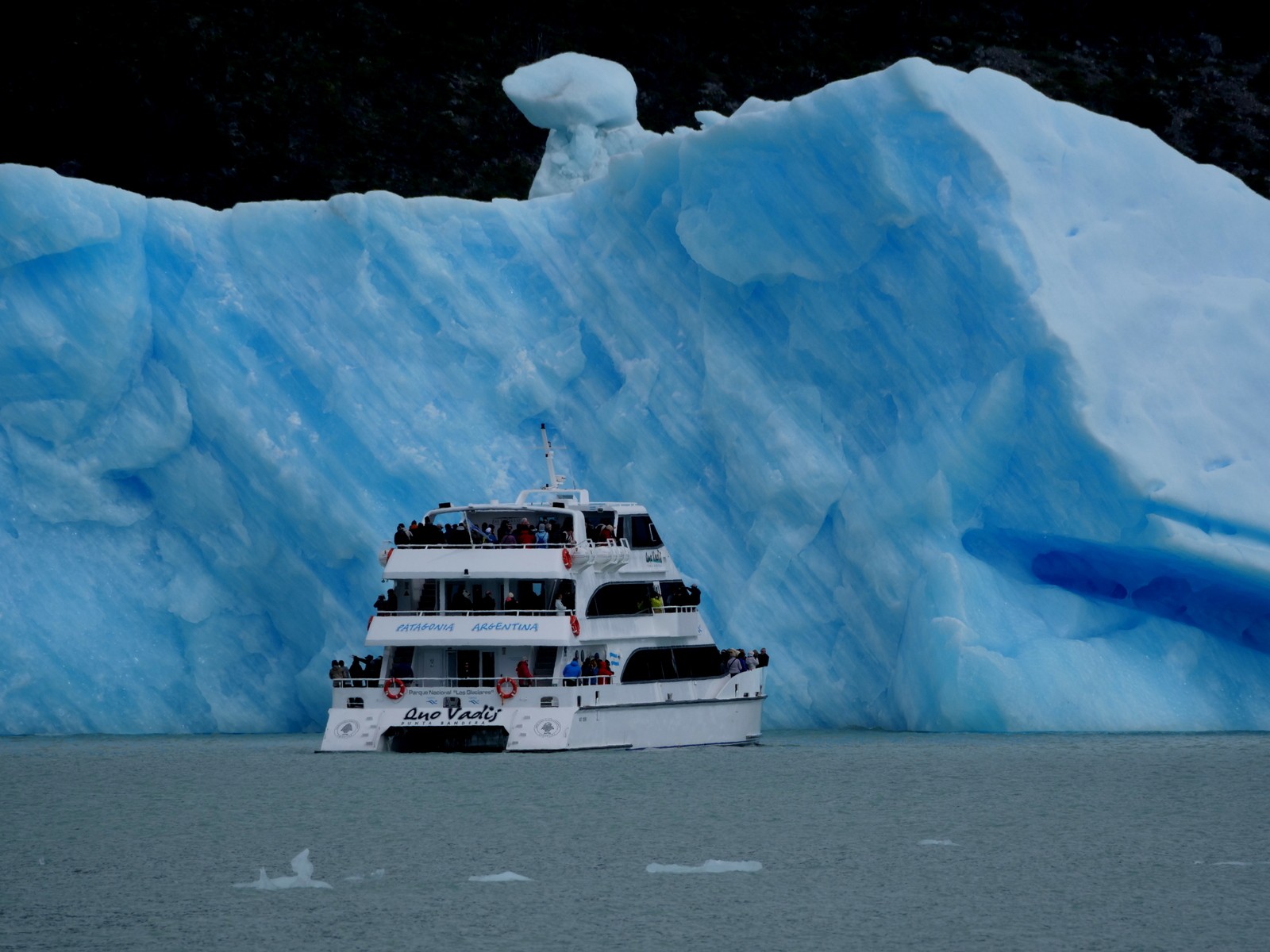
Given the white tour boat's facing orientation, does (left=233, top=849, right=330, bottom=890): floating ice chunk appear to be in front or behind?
behind

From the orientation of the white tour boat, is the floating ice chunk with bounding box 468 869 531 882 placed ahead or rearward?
rearward

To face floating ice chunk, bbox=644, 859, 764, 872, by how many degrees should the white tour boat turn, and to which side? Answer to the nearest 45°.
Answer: approximately 135° to its right

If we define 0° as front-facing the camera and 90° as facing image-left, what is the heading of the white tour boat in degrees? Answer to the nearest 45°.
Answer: approximately 225°
